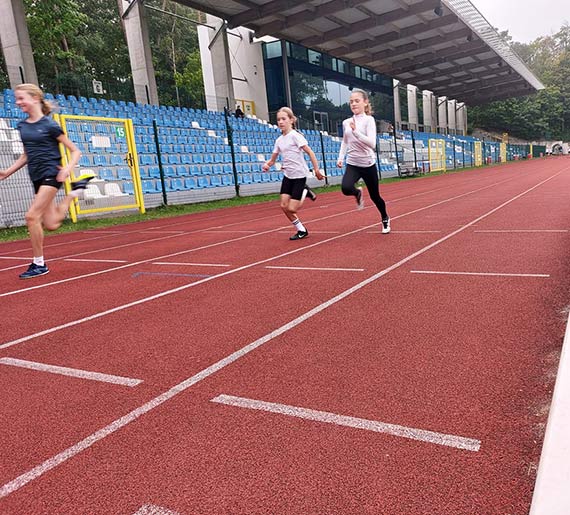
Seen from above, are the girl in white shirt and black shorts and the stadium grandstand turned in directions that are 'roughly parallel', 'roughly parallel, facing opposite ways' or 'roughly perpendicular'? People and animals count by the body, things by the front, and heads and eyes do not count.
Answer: roughly perpendicular

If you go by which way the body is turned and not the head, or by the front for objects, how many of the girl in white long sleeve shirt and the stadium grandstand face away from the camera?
0

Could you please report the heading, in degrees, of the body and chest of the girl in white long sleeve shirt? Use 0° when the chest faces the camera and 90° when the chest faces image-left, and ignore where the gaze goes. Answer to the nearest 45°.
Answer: approximately 45°

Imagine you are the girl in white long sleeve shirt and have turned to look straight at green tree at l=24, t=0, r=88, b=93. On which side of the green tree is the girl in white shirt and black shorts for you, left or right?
left

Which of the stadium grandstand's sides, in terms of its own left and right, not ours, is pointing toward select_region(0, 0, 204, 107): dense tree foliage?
back

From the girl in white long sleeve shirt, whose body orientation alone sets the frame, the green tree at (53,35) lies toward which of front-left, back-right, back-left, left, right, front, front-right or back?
right

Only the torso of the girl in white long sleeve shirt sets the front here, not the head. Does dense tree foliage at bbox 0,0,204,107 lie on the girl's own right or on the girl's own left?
on the girl's own right

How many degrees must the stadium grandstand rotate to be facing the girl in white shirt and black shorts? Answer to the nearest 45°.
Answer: approximately 45° to its right

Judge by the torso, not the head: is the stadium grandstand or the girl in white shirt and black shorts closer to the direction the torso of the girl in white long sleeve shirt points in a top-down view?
the girl in white shirt and black shorts

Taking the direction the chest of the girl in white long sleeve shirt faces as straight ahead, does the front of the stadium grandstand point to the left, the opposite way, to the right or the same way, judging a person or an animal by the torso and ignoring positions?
to the left

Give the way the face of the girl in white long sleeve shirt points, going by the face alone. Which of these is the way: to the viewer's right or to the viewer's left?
to the viewer's left

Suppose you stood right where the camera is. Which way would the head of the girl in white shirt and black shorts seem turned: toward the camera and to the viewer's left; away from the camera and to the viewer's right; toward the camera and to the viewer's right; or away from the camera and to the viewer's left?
toward the camera and to the viewer's left

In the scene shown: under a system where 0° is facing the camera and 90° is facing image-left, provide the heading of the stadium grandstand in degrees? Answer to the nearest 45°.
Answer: approximately 315°

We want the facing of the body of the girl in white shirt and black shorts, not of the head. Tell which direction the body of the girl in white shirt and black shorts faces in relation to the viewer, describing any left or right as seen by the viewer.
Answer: facing the viewer and to the left of the viewer

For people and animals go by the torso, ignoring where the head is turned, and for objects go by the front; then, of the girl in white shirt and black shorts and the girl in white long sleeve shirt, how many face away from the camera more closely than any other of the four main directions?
0
